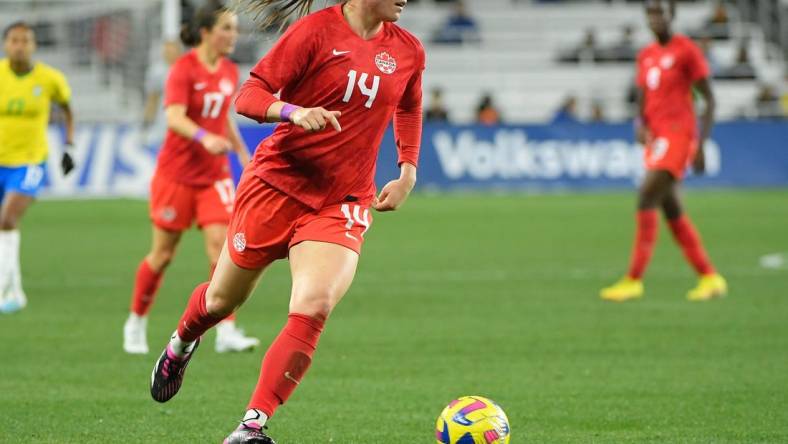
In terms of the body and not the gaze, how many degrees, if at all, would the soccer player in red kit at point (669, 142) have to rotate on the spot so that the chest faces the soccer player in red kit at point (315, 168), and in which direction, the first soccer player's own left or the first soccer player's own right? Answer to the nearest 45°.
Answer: approximately 45° to the first soccer player's own left

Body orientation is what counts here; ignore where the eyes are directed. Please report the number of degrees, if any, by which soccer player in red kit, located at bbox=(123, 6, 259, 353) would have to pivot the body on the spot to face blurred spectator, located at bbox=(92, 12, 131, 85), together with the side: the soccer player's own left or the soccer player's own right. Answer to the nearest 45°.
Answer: approximately 135° to the soccer player's own left

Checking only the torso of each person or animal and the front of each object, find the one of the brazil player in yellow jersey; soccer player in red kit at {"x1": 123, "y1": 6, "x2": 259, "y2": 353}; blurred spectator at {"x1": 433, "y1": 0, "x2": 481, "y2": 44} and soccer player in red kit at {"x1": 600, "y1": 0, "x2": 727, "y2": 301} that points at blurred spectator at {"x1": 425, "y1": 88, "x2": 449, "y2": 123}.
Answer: blurred spectator at {"x1": 433, "y1": 0, "x2": 481, "y2": 44}

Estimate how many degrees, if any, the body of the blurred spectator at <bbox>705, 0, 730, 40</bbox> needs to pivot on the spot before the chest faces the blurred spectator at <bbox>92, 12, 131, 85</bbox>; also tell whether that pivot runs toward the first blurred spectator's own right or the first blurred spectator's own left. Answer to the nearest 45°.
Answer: approximately 45° to the first blurred spectator's own right

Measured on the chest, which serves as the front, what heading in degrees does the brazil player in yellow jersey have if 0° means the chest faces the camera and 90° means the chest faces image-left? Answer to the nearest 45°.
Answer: approximately 0°

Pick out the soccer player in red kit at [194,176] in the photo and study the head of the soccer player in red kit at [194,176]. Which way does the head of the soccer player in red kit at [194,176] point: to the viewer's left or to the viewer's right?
to the viewer's right

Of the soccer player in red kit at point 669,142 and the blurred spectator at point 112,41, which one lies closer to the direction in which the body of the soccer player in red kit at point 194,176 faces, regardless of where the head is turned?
the soccer player in red kit

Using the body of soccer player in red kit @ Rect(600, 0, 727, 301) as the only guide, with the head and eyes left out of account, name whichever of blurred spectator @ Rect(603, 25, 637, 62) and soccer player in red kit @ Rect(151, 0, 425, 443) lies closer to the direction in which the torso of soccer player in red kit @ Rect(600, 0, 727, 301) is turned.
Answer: the soccer player in red kit
